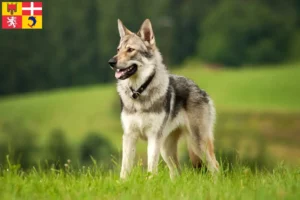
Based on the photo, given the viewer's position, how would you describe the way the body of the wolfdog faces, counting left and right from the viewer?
facing the viewer and to the left of the viewer
